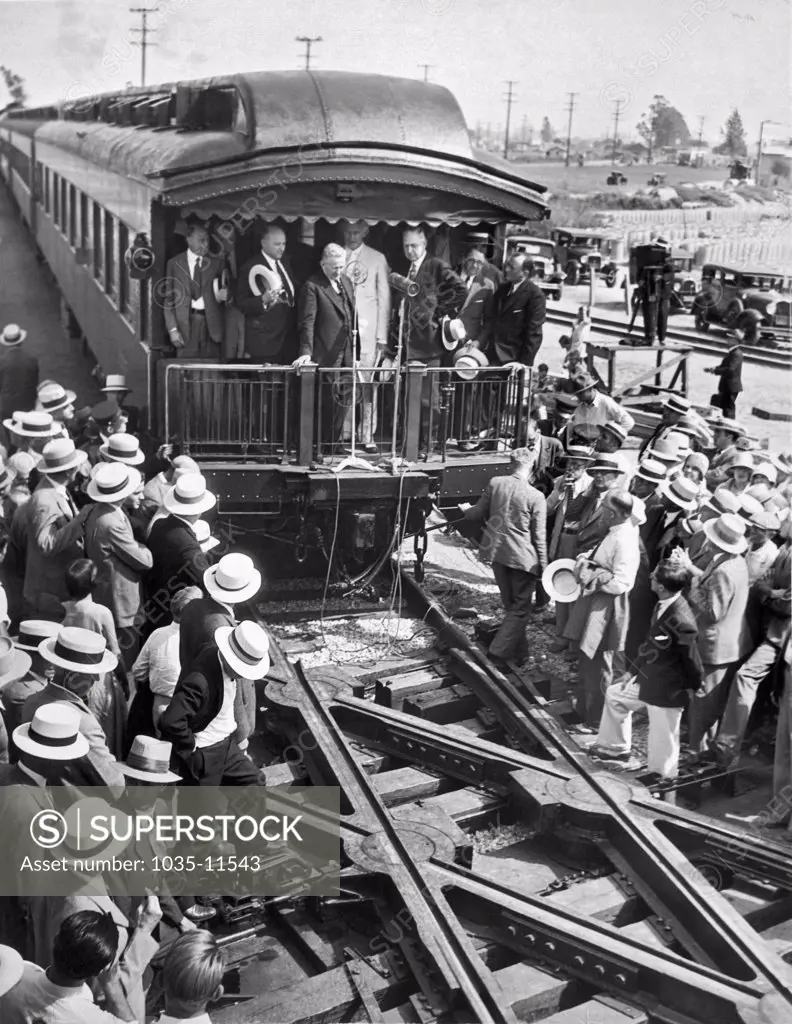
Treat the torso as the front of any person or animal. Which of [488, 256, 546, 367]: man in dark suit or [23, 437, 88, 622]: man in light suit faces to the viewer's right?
the man in light suit

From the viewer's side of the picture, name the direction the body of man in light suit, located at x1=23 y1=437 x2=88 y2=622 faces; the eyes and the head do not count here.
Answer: to the viewer's right

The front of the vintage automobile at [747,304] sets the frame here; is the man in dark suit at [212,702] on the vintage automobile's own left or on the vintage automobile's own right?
on the vintage automobile's own right

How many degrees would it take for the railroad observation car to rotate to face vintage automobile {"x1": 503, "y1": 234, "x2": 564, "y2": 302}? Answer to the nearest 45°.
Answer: approximately 45° to its right

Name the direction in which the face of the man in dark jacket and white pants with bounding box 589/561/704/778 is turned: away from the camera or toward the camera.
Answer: away from the camera

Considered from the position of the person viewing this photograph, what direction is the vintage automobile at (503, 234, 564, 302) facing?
facing the viewer and to the right of the viewer

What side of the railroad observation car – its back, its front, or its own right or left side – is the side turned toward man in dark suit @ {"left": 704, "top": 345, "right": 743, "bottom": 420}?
right

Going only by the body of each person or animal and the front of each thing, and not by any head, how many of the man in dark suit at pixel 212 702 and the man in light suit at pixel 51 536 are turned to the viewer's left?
0

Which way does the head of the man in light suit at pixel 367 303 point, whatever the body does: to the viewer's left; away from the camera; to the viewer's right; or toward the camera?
toward the camera

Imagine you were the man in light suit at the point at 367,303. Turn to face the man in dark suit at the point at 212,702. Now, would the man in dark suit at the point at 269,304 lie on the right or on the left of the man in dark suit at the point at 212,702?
right
